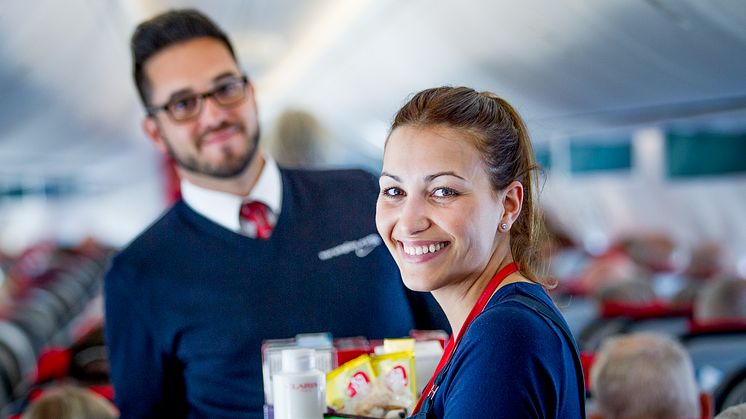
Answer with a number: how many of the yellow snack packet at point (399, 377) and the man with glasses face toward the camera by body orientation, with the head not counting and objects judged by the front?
2

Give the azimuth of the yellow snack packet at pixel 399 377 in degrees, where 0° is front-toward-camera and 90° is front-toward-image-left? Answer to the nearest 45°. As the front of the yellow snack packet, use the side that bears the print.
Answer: approximately 0°

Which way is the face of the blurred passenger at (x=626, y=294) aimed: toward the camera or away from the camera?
away from the camera

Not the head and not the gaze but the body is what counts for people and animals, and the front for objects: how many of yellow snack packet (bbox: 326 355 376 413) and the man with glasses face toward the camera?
2

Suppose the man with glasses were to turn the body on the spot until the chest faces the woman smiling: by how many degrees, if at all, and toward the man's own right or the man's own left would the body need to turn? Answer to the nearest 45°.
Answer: approximately 45° to the man's own left

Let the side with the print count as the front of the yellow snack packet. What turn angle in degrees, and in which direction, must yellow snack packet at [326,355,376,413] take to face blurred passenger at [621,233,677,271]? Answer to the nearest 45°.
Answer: approximately 180°

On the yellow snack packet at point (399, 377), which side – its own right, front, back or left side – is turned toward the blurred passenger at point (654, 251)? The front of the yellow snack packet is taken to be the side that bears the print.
back

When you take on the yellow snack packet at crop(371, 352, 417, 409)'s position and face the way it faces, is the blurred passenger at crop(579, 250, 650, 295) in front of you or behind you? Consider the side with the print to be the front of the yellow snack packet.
behind

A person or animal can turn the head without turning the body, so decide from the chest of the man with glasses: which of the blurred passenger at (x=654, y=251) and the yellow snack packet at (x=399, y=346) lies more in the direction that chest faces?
the yellow snack packet

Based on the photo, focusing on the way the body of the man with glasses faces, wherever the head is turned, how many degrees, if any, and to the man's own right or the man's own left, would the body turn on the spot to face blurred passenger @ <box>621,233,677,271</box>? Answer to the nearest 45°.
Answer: approximately 135° to the man's own left

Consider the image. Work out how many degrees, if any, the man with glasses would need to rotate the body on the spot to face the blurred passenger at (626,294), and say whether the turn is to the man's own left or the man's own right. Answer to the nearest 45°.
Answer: approximately 135° to the man's own left

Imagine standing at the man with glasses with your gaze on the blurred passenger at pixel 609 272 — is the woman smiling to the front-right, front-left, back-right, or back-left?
back-right
